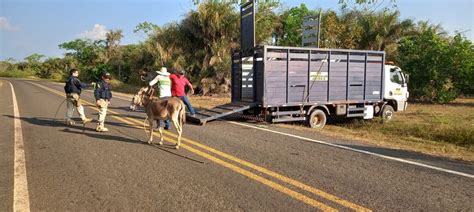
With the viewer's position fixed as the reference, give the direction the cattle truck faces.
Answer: facing away from the viewer and to the right of the viewer

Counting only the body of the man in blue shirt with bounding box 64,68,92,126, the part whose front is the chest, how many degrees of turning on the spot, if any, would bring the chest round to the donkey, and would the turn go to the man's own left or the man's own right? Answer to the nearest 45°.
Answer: approximately 45° to the man's own right

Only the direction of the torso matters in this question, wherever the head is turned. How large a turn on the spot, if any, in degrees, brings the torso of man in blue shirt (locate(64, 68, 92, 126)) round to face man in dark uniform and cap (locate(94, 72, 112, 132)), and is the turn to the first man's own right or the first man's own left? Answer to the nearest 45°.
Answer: approximately 45° to the first man's own right

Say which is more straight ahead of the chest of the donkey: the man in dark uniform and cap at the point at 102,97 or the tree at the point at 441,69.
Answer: the man in dark uniform and cap

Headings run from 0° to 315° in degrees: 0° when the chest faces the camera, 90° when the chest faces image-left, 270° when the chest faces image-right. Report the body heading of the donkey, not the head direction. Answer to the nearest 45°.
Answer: approximately 135°

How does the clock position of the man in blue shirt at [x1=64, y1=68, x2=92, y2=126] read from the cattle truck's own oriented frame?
The man in blue shirt is roughly at 7 o'clock from the cattle truck.

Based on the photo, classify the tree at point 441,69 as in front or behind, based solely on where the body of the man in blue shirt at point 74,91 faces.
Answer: in front

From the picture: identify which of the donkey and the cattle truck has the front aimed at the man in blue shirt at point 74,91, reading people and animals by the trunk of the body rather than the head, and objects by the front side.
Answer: the donkey

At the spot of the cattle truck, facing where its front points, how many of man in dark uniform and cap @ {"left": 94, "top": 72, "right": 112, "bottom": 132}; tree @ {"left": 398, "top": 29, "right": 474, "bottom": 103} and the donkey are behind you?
2

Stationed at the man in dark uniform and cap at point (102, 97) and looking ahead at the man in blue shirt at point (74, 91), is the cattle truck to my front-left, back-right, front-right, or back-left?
back-right

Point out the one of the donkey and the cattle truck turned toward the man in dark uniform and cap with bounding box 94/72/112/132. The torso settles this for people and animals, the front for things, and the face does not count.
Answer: the donkey

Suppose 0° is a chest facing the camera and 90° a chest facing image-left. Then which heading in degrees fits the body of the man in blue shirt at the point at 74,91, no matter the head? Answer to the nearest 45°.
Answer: approximately 270°

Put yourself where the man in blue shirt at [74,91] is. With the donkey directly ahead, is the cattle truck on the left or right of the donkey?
left
